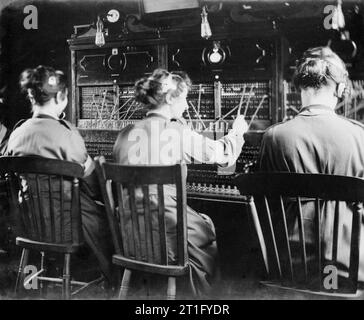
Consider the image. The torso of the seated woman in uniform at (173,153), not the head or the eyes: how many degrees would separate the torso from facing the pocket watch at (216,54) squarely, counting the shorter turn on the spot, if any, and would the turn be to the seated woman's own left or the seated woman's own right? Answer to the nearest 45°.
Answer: approximately 45° to the seated woman's own left

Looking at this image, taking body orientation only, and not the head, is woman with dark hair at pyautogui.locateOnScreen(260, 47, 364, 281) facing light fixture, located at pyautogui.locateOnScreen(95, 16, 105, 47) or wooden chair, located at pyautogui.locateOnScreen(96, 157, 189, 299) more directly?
the light fixture

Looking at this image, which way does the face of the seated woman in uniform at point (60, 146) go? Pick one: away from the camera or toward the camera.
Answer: away from the camera

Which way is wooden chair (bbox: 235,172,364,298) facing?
away from the camera

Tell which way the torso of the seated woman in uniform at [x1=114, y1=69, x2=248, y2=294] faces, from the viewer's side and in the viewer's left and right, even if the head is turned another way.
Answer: facing away from the viewer and to the right of the viewer

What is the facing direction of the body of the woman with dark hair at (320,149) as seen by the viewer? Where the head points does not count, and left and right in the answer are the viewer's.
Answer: facing away from the viewer
